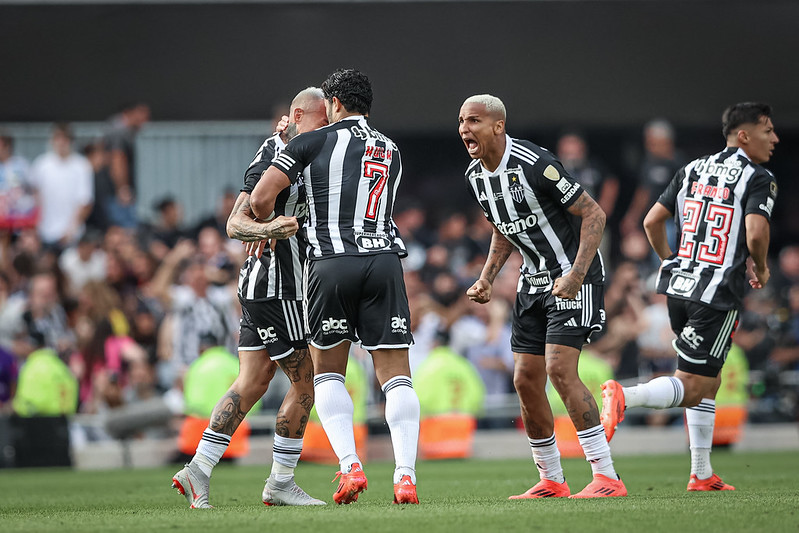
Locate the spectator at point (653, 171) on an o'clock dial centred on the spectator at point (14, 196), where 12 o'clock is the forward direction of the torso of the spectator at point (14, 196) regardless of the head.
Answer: the spectator at point (653, 171) is roughly at 9 o'clock from the spectator at point (14, 196).

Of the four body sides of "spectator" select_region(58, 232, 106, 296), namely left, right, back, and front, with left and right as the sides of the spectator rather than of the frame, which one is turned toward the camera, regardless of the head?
front

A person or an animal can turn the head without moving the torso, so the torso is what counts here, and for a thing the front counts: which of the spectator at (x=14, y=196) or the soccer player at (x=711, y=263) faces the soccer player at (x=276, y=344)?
the spectator

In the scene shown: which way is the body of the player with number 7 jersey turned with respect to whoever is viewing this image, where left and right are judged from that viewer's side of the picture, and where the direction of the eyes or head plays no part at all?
facing away from the viewer and to the left of the viewer

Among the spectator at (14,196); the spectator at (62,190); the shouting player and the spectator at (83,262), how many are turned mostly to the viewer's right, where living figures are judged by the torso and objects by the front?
0

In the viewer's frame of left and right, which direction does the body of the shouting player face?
facing the viewer and to the left of the viewer

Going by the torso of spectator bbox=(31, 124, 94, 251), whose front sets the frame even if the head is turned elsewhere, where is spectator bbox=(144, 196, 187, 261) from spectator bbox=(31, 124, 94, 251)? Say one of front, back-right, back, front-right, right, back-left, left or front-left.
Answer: left

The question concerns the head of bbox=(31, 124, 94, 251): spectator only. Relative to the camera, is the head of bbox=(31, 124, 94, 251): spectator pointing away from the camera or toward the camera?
toward the camera

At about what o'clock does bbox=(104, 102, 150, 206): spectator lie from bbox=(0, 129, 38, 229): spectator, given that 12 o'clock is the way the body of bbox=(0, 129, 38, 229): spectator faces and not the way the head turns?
bbox=(104, 102, 150, 206): spectator is roughly at 9 o'clock from bbox=(0, 129, 38, 229): spectator.

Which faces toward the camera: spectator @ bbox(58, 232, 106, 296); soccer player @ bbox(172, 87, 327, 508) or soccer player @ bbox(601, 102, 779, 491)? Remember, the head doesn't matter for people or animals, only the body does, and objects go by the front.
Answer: the spectator

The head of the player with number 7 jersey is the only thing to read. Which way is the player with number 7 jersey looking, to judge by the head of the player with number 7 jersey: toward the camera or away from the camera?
away from the camera

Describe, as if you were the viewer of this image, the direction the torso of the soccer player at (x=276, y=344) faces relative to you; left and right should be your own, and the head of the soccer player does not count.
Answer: facing to the right of the viewer

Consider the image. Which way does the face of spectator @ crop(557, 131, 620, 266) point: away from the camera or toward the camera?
toward the camera

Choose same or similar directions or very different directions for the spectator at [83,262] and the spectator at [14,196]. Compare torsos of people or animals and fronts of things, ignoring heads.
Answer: same or similar directions

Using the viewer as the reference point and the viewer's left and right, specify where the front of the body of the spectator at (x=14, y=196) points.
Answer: facing the viewer

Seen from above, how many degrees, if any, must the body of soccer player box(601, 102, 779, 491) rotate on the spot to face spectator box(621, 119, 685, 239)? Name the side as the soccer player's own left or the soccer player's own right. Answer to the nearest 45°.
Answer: approximately 45° to the soccer player's own left

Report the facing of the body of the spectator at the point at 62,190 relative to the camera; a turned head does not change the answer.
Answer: toward the camera
